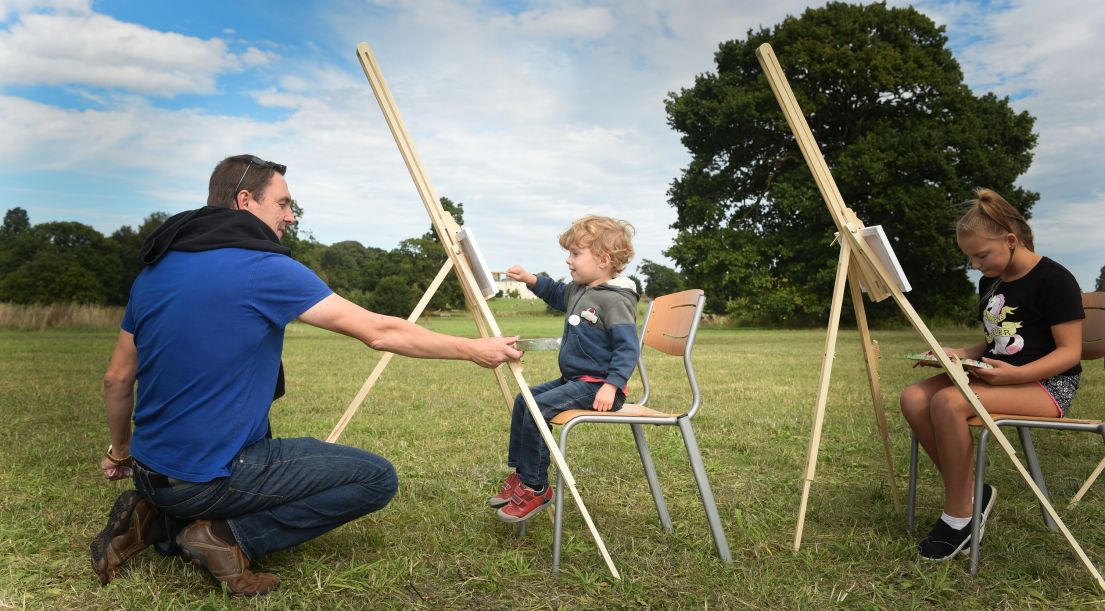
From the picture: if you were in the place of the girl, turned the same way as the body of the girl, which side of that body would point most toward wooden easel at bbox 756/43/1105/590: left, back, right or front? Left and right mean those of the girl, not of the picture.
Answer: front

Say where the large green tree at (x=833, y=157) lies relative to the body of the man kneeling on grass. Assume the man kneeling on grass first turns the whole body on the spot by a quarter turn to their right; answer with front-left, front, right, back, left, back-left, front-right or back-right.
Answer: left

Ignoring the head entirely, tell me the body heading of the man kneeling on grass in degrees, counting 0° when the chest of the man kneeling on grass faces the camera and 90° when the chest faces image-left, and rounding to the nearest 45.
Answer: approximately 225°

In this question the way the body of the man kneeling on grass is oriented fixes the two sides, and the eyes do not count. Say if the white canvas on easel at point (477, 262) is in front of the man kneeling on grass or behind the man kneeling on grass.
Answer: in front

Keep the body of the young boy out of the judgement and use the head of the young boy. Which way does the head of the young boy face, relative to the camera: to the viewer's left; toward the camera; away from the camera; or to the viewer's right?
to the viewer's left

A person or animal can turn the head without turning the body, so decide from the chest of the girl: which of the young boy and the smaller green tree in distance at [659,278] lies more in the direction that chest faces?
the young boy

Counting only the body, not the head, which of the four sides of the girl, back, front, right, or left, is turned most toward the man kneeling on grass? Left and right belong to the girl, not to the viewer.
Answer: front

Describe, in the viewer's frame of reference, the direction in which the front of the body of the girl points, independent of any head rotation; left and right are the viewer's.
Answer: facing the viewer and to the left of the viewer

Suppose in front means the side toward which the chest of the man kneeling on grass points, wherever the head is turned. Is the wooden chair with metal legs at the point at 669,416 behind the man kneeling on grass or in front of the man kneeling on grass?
in front

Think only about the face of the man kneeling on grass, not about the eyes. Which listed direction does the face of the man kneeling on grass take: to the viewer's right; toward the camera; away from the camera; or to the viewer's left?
to the viewer's right

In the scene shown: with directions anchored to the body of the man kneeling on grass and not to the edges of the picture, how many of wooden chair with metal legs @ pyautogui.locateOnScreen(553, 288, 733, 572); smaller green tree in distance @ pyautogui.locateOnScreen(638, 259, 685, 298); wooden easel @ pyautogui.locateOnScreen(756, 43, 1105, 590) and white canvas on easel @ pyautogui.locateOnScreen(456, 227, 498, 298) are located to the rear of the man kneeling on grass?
0

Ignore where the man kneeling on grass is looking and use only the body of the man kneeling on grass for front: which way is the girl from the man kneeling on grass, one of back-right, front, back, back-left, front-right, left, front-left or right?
front-right

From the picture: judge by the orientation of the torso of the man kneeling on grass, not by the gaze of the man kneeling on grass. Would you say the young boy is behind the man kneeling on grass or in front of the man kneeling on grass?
in front

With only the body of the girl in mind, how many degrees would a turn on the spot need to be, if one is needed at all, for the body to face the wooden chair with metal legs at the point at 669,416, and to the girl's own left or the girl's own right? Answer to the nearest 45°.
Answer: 0° — they already face it

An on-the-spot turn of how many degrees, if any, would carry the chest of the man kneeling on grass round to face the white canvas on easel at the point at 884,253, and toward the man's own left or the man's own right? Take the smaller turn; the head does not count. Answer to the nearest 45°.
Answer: approximately 45° to the man's own right

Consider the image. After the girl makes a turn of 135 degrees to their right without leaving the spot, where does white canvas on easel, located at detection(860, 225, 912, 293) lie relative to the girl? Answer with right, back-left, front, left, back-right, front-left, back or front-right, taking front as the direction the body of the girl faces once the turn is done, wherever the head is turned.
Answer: back-left
